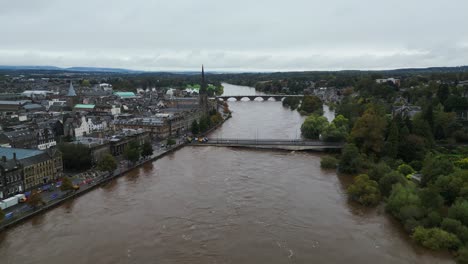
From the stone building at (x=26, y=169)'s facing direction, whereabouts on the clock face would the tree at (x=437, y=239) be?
The tree is roughly at 12 o'clock from the stone building.

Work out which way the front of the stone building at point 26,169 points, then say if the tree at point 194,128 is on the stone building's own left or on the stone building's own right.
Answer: on the stone building's own left

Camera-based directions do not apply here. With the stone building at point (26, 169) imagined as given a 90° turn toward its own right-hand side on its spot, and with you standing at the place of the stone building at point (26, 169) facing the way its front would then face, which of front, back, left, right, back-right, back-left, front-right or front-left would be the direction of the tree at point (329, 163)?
back-left

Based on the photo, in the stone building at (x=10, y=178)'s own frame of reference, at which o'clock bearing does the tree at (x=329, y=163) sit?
The tree is roughly at 11 o'clock from the stone building.

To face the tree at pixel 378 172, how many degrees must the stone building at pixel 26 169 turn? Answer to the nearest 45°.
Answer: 0° — it already faces it

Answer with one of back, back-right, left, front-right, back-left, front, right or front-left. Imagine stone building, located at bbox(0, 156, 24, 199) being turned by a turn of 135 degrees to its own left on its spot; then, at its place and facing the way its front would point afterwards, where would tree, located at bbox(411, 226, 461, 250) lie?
back-right

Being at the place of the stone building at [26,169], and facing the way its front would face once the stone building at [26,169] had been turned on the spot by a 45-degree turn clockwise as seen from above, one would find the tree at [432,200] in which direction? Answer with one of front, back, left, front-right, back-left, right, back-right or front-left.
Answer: front-left

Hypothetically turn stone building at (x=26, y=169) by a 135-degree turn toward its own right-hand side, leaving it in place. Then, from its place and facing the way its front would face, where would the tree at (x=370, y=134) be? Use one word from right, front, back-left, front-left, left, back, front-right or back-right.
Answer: back

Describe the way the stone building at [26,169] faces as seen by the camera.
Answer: facing the viewer and to the right of the viewer

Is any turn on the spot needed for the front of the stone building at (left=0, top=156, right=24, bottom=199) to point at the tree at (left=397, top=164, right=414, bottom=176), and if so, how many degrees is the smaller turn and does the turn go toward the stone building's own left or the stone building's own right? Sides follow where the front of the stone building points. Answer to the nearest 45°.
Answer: approximately 45° to the stone building's own left

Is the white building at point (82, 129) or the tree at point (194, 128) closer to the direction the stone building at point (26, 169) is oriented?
the tree

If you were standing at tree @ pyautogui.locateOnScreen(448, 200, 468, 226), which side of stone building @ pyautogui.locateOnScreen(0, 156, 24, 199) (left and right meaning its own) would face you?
front

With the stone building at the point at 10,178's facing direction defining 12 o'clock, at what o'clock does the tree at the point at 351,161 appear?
The tree is roughly at 11 o'clock from the stone building.

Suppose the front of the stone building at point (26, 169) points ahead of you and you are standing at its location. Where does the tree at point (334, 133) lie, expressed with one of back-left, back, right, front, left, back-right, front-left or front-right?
front-left

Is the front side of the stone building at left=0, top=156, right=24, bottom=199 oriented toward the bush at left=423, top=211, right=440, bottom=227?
yes

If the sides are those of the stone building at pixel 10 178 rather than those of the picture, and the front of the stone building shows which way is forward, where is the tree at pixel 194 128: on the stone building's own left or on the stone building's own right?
on the stone building's own left

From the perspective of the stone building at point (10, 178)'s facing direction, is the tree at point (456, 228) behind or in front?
in front

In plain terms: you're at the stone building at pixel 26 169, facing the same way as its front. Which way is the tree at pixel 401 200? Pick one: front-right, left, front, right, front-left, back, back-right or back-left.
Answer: front

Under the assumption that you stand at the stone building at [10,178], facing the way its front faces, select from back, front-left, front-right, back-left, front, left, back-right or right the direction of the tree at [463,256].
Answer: front
